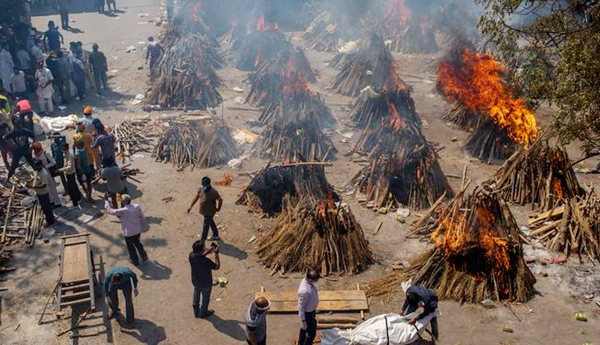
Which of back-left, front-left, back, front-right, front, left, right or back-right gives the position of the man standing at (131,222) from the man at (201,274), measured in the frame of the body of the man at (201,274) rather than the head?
left

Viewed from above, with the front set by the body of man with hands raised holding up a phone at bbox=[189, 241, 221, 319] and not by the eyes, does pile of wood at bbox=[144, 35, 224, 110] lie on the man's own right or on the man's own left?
on the man's own left

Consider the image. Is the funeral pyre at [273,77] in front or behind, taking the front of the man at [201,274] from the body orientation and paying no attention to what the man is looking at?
in front

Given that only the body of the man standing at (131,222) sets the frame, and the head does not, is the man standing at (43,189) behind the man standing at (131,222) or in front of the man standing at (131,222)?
in front

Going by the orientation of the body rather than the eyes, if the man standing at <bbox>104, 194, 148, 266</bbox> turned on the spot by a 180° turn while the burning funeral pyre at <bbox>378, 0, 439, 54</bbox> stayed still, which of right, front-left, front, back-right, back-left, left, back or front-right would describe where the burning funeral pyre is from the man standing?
left

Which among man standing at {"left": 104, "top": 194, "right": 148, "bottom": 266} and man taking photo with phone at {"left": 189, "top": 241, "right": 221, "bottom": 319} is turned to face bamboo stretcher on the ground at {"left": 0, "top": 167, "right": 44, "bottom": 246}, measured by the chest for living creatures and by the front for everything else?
man standing at {"left": 104, "top": 194, "right": 148, "bottom": 266}

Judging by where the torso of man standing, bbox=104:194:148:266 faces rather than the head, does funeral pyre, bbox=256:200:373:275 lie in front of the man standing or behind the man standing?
behind

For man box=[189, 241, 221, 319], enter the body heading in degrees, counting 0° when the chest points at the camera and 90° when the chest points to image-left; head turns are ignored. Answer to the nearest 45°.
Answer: approximately 225°

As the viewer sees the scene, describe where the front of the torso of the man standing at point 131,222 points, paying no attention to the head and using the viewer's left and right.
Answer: facing away from the viewer and to the left of the viewer

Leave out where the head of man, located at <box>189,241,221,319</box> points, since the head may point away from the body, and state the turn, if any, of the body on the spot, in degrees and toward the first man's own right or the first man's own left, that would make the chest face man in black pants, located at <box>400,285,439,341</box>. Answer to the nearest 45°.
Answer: approximately 45° to the first man's own right

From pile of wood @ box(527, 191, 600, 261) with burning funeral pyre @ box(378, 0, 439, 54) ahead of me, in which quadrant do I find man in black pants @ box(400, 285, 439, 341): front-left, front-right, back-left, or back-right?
back-left
